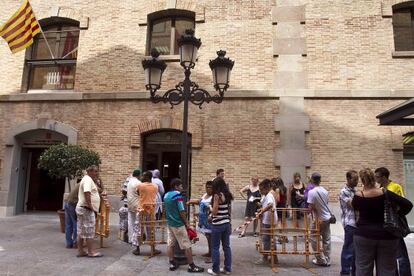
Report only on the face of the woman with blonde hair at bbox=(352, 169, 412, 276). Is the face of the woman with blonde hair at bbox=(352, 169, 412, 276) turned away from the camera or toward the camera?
away from the camera

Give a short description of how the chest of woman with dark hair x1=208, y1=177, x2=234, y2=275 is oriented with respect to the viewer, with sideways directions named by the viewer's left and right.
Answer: facing away from the viewer and to the left of the viewer

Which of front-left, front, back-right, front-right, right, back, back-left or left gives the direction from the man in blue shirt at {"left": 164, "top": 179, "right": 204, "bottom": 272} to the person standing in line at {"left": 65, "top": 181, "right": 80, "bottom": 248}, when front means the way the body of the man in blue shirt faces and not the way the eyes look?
left

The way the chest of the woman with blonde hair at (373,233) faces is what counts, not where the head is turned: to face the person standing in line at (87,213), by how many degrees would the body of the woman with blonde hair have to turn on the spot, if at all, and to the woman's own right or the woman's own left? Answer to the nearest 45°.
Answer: approximately 90° to the woman's own left

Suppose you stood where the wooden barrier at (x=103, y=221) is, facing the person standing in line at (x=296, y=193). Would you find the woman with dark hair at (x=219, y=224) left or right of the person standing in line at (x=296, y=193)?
right

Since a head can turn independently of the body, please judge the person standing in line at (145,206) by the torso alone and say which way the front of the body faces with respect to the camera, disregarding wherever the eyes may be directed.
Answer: away from the camera

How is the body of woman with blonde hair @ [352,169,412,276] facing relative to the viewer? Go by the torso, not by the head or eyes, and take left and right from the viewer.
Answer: facing away from the viewer

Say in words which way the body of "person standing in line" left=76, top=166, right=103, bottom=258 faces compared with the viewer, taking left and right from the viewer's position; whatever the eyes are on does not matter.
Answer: facing to the right of the viewer

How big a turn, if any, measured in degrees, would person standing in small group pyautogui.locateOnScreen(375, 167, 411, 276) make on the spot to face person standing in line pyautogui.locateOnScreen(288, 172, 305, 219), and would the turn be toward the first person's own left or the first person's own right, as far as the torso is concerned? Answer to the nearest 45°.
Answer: approximately 45° to the first person's own right

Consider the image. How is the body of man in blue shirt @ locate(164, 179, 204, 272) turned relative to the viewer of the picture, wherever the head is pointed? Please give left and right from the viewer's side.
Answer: facing away from the viewer and to the right of the viewer
